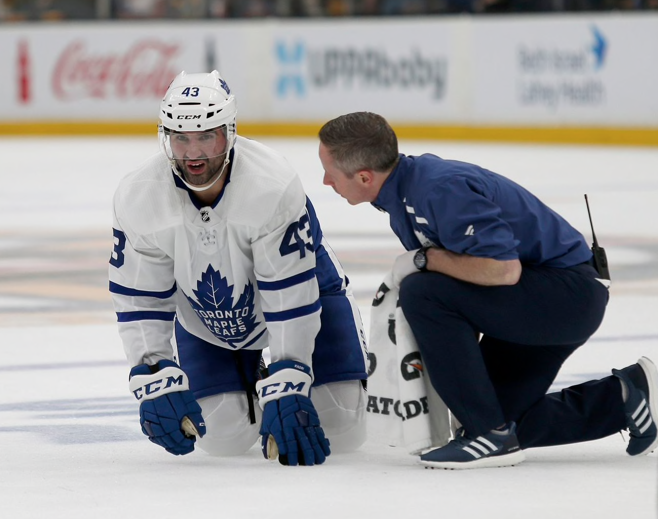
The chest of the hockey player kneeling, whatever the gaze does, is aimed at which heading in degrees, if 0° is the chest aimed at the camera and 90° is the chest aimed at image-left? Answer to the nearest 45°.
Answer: approximately 45°
